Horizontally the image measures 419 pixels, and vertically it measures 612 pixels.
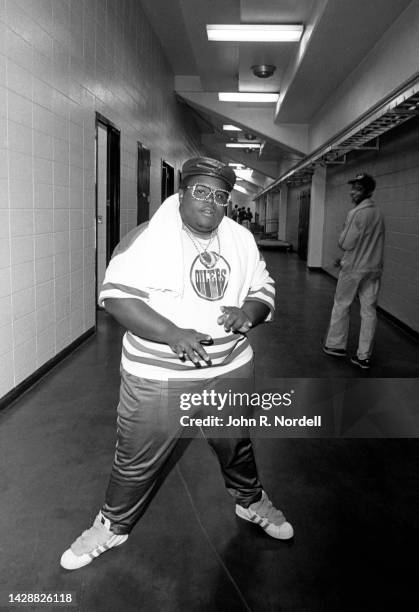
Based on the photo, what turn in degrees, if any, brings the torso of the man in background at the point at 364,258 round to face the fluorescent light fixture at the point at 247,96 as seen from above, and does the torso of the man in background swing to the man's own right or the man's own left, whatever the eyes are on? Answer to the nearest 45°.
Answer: approximately 45° to the man's own right
